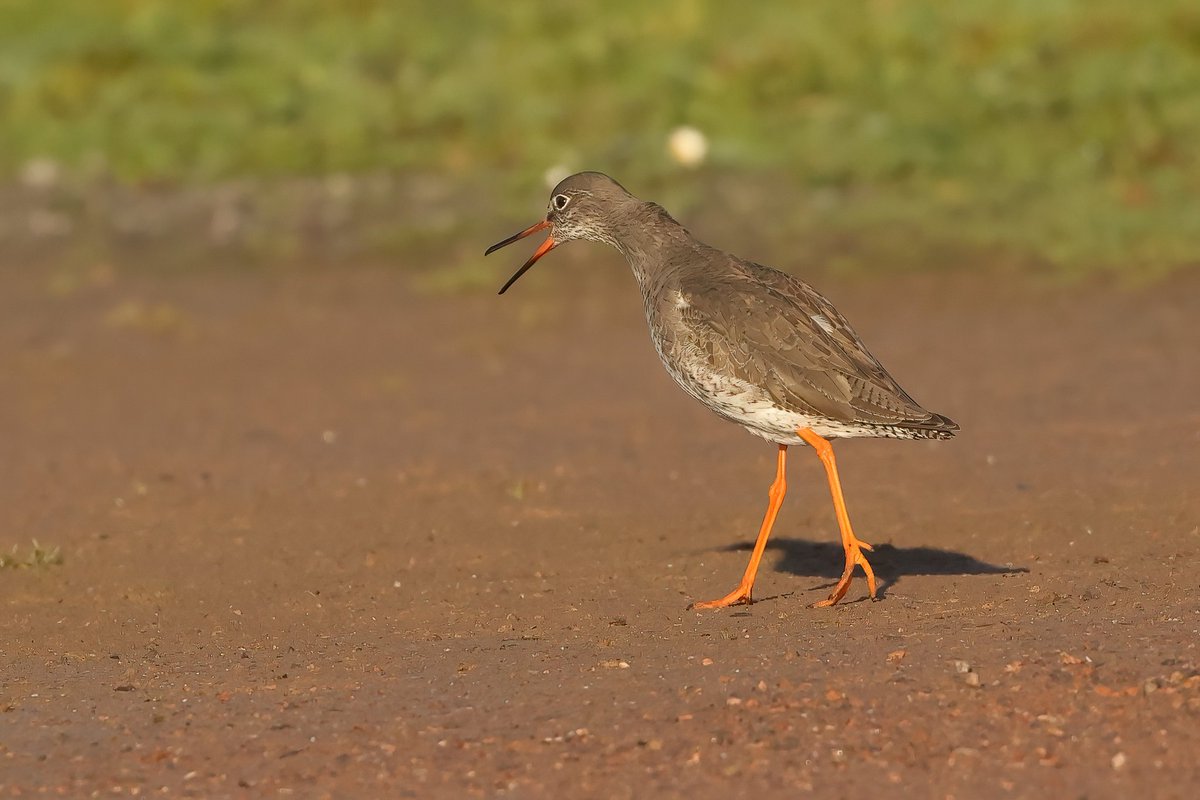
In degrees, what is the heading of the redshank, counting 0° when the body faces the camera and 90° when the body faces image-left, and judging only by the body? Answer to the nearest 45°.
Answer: approximately 90°
